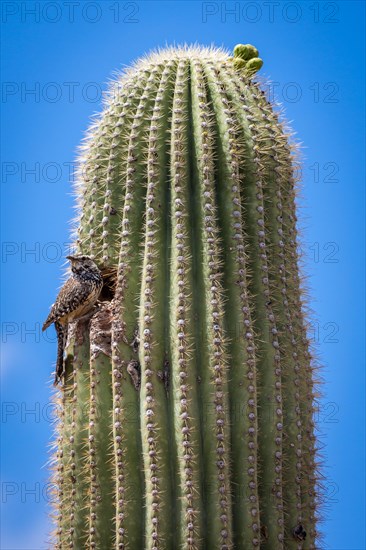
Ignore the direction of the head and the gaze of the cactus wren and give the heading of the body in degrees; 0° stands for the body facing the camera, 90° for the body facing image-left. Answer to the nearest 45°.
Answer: approximately 270°
